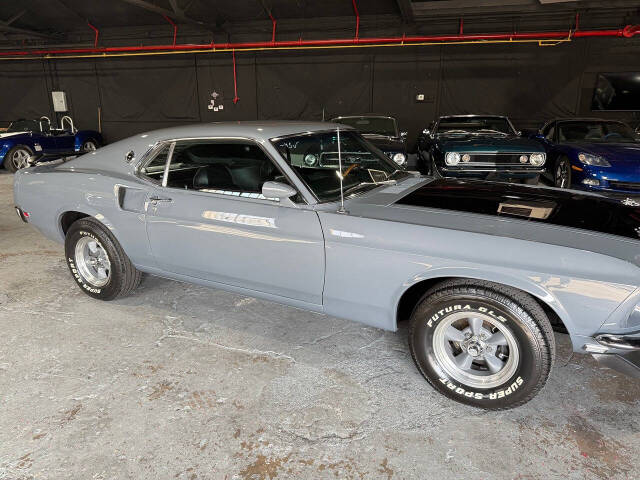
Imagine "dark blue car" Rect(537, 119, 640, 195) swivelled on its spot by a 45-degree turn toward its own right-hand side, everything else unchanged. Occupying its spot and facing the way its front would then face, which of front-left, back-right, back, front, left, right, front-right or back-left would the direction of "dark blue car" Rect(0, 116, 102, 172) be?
right

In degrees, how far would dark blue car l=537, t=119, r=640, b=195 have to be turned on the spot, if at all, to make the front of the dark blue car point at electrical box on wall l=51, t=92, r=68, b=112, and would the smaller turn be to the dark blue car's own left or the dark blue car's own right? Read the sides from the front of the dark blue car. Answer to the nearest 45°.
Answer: approximately 135° to the dark blue car's own right

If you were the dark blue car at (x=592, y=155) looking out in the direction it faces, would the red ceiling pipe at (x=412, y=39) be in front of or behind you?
behind

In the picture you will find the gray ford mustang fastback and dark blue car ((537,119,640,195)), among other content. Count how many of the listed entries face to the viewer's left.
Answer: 0

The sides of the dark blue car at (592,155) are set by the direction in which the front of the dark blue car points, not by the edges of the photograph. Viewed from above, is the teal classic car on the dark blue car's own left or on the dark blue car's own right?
on the dark blue car's own right

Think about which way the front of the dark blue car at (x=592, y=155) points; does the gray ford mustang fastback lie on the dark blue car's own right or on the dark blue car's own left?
on the dark blue car's own right

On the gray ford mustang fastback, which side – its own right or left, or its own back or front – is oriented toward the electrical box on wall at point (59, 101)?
back

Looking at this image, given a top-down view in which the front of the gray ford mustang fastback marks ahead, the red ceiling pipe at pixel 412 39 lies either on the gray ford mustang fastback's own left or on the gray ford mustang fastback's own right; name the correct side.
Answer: on the gray ford mustang fastback's own left

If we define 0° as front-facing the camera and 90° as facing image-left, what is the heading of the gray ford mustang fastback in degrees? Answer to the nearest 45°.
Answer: approximately 315°

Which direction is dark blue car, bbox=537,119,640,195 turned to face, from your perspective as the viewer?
facing the viewer and to the right of the viewer
